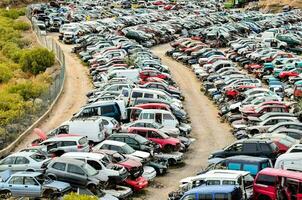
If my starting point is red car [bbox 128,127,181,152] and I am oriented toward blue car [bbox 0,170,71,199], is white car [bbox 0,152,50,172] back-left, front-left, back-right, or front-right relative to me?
front-right

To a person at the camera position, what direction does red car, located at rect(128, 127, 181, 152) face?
facing the viewer and to the right of the viewer

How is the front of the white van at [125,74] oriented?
to the viewer's left

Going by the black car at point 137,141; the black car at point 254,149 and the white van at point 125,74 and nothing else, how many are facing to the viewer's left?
2

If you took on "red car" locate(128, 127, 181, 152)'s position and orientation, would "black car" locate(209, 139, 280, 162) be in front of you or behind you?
in front

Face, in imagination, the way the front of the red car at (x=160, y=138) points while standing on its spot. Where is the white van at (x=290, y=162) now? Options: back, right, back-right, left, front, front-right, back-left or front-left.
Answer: front

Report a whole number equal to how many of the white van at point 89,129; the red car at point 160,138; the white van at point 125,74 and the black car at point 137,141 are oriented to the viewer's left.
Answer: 2

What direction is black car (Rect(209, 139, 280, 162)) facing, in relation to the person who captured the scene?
facing to the left of the viewer
